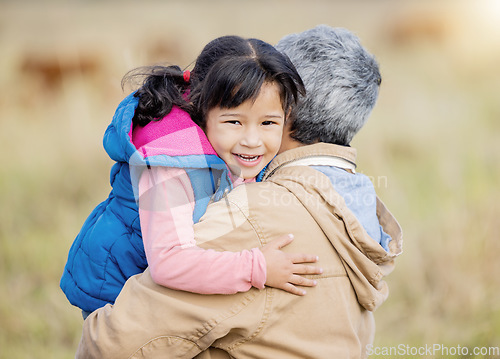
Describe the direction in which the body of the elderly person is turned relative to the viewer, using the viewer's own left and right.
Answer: facing away from the viewer and to the left of the viewer
